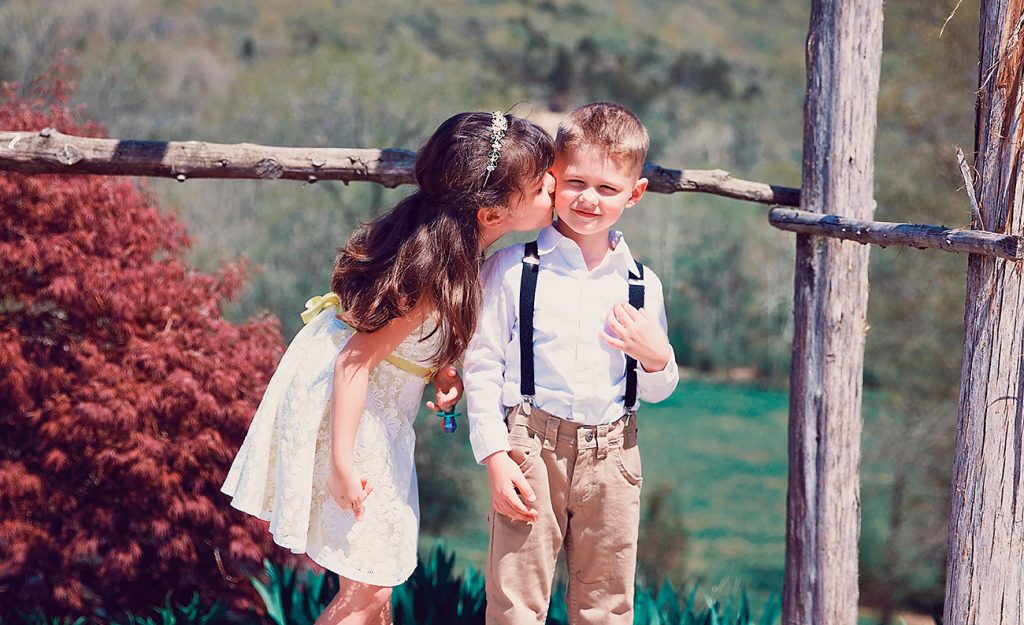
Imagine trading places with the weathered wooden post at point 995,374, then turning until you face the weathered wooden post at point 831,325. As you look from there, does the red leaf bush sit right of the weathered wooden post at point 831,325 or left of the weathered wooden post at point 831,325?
left

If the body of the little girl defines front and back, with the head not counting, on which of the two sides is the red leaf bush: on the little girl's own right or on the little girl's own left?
on the little girl's own left

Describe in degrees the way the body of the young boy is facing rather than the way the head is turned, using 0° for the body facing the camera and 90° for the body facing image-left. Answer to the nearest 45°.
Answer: approximately 0°

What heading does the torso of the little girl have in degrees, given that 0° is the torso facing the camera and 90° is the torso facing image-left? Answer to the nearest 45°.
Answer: approximately 270°

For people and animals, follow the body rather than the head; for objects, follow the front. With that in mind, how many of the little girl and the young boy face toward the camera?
1

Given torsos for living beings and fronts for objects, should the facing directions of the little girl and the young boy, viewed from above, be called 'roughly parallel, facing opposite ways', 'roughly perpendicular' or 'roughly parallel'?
roughly perpendicular

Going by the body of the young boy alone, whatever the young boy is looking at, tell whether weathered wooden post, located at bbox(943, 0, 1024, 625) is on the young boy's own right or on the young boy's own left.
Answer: on the young boy's own left

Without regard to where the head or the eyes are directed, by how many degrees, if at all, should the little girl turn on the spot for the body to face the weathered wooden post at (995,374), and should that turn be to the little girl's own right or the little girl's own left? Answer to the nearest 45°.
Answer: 0° — they already face it

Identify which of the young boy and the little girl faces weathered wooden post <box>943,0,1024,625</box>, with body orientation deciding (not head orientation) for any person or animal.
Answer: the little girl
